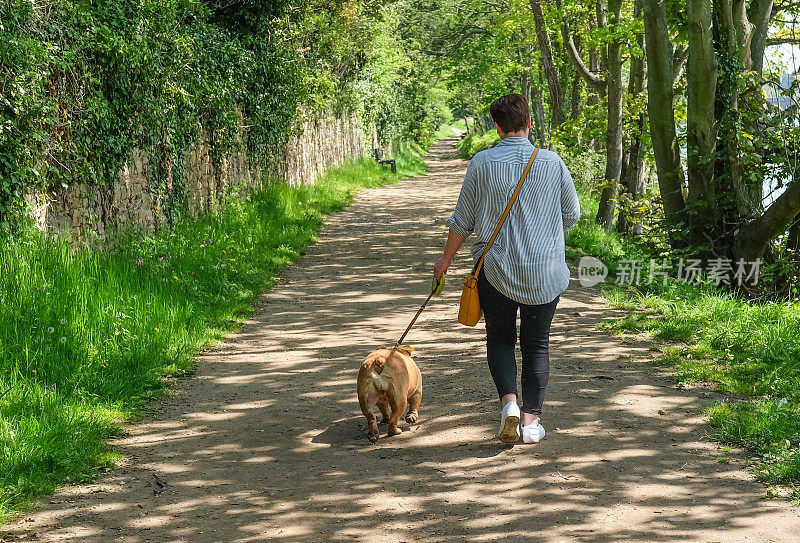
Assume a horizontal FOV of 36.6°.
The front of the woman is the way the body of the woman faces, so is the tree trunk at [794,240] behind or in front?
in front

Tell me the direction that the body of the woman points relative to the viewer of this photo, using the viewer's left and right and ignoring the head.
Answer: facing away from the viewer

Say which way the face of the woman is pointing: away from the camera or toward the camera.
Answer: away from the camera

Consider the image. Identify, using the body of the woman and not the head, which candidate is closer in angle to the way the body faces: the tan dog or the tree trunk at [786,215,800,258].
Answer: the tree trunk

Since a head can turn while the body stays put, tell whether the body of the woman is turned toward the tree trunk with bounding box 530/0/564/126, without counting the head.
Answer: yes

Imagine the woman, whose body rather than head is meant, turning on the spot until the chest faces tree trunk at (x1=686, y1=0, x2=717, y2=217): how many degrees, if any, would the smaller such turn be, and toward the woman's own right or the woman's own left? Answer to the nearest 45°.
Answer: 0° — they already face it

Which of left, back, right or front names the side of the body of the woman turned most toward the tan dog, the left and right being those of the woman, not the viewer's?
left

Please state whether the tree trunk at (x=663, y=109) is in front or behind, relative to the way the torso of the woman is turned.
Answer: in front
